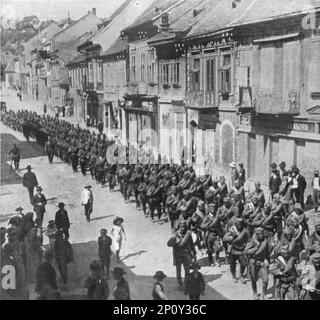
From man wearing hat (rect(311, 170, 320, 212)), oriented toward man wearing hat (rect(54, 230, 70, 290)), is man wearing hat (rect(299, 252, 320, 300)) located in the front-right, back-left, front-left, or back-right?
front-left

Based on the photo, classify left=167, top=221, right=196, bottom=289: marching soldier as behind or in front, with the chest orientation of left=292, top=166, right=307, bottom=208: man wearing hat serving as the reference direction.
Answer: in front

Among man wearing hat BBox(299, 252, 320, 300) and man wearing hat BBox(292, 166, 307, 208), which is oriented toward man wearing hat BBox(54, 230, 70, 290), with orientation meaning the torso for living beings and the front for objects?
man wearing hat BBox(292, 166, 307, 208)

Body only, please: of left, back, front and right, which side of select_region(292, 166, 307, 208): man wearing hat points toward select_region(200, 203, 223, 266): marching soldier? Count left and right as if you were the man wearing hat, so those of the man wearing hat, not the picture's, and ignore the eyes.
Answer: front

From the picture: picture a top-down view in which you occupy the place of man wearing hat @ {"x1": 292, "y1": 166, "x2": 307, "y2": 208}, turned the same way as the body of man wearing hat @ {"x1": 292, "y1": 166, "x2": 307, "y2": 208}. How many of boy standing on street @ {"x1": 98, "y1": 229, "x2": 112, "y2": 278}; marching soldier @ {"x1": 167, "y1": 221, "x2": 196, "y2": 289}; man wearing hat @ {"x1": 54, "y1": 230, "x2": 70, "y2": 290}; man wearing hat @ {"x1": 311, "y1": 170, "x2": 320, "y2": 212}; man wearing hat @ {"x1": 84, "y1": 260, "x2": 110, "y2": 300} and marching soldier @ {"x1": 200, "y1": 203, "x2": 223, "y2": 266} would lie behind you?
1

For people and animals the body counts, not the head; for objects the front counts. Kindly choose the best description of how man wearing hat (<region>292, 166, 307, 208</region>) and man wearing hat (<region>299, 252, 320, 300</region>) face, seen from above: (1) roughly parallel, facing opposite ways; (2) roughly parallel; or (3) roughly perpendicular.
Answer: roughly perpendicular

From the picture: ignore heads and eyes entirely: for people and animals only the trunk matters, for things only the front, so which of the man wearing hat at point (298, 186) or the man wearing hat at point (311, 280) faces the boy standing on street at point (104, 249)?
the man wearing hat at point (298, 186)

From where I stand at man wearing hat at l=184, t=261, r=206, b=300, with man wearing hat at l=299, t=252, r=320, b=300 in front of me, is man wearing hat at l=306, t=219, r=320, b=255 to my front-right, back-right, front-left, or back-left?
front-left

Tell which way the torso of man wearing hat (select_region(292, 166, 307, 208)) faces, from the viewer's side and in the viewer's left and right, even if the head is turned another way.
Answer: facing the viewer and to the left of the viewer

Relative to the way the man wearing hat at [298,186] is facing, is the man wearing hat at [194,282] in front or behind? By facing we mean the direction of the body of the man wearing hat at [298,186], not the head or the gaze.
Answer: in front

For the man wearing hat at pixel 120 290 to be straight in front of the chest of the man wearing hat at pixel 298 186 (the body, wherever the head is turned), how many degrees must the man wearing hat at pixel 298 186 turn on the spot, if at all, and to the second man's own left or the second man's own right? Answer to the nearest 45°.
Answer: approximately 45° to the second man's own left

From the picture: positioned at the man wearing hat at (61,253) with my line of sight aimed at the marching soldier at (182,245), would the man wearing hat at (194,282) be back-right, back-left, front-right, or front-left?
front-right
